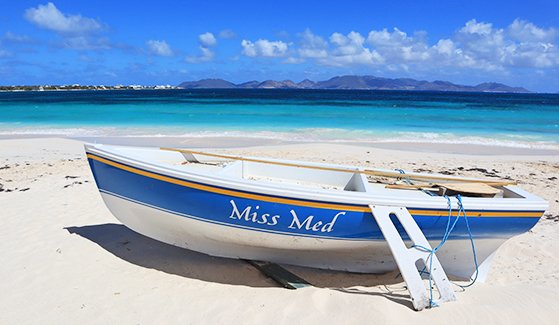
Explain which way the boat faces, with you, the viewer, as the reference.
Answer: facing to the left of the viewer
